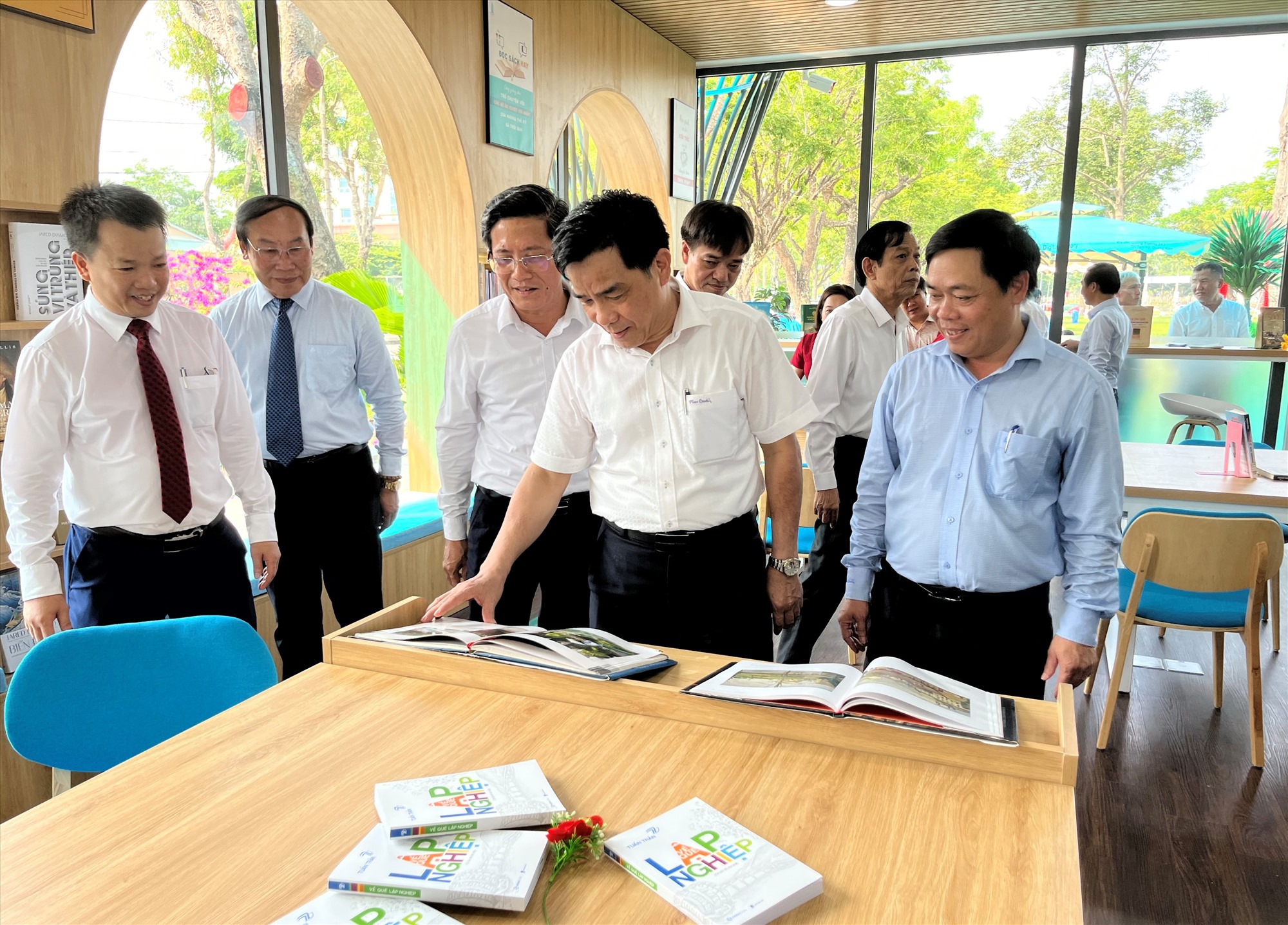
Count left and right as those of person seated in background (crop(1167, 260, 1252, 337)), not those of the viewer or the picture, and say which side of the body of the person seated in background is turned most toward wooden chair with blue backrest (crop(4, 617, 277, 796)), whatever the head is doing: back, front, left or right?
front

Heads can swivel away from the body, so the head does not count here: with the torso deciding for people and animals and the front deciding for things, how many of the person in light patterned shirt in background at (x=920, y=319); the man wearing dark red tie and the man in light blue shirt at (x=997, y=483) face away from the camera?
0

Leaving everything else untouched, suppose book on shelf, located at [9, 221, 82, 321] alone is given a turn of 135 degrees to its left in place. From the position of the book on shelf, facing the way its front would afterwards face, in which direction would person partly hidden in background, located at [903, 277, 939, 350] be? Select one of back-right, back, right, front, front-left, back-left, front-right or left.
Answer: front-right

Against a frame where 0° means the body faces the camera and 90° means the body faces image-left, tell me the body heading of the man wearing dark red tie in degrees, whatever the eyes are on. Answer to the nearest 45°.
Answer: approximately 315°

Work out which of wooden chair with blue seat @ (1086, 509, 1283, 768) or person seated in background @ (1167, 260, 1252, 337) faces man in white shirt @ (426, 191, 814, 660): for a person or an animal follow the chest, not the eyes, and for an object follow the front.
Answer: the person seated in background

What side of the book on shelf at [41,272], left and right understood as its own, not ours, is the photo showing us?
front

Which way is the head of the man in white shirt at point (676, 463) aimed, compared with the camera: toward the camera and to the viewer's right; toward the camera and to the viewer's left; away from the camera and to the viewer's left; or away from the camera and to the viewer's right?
toward the camera and to the viewer's left

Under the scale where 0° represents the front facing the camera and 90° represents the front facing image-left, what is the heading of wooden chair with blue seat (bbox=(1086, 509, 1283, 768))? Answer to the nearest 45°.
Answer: approximately 180°

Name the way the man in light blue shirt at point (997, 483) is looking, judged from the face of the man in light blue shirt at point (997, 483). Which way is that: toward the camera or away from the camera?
toward the camera

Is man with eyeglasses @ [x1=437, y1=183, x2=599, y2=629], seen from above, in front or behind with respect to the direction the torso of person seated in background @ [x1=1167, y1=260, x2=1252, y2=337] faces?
in front

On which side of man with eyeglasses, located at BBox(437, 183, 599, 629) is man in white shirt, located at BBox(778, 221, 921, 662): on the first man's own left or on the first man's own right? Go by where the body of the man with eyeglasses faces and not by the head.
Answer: on the first man's own left

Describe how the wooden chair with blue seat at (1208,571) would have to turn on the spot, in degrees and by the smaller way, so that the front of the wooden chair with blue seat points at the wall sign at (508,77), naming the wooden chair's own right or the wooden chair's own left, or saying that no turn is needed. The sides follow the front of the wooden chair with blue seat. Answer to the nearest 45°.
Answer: approximately 90° to the wooden chair's own left

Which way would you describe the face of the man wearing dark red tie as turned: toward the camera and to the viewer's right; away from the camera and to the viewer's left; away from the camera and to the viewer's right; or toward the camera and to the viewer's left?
toward the camera and to the viewer's right

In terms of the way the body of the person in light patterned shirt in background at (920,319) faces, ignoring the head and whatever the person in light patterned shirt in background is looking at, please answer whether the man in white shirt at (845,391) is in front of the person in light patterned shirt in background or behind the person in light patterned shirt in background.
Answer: in front

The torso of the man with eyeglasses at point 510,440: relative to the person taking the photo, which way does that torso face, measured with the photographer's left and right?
facing the viewer

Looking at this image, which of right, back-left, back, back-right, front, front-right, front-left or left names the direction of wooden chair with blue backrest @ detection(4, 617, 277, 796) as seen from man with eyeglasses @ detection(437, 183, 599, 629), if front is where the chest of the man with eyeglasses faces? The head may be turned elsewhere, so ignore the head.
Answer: front-right
